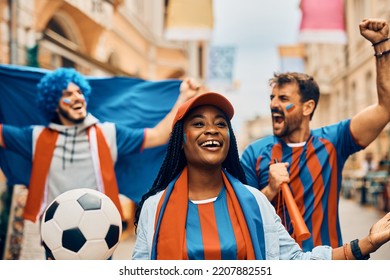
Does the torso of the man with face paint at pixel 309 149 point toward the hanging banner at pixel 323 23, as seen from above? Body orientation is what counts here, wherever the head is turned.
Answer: no

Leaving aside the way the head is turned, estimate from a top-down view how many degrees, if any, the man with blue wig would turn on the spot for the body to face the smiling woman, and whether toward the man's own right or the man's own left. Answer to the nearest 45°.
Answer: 0° — they already face them

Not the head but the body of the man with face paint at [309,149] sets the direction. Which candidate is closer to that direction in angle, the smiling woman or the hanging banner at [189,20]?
the smiling woman

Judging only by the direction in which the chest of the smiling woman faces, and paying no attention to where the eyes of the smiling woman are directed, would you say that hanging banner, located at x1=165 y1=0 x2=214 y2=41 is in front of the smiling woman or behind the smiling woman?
behind

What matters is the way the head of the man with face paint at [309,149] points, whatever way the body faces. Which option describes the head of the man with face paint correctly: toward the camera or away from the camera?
toward the camera

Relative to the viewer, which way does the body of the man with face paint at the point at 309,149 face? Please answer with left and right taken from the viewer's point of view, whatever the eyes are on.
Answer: facing the viewer and to the left of the viewer

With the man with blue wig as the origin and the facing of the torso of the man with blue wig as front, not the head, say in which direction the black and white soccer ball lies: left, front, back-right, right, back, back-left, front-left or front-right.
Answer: front

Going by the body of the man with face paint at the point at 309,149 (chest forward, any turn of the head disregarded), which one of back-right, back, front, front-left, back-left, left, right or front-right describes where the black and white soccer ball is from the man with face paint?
front

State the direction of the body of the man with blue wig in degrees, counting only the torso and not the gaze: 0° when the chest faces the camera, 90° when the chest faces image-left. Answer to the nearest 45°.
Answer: approximately 0°

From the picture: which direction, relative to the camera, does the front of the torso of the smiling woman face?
toward the camera

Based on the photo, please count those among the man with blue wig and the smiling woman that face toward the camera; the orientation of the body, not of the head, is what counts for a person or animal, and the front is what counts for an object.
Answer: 2

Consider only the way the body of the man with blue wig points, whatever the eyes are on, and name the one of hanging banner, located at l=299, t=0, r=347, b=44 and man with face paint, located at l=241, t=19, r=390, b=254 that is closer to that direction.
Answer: the man with face paint

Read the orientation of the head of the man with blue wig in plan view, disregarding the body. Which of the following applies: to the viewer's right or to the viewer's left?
to the viewer's right

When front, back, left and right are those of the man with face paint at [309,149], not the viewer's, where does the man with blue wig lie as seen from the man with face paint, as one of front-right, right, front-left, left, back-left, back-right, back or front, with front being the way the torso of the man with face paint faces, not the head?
front-right

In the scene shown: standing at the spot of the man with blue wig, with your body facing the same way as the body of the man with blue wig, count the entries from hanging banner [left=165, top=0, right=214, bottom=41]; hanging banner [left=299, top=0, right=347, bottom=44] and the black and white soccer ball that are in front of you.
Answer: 1
